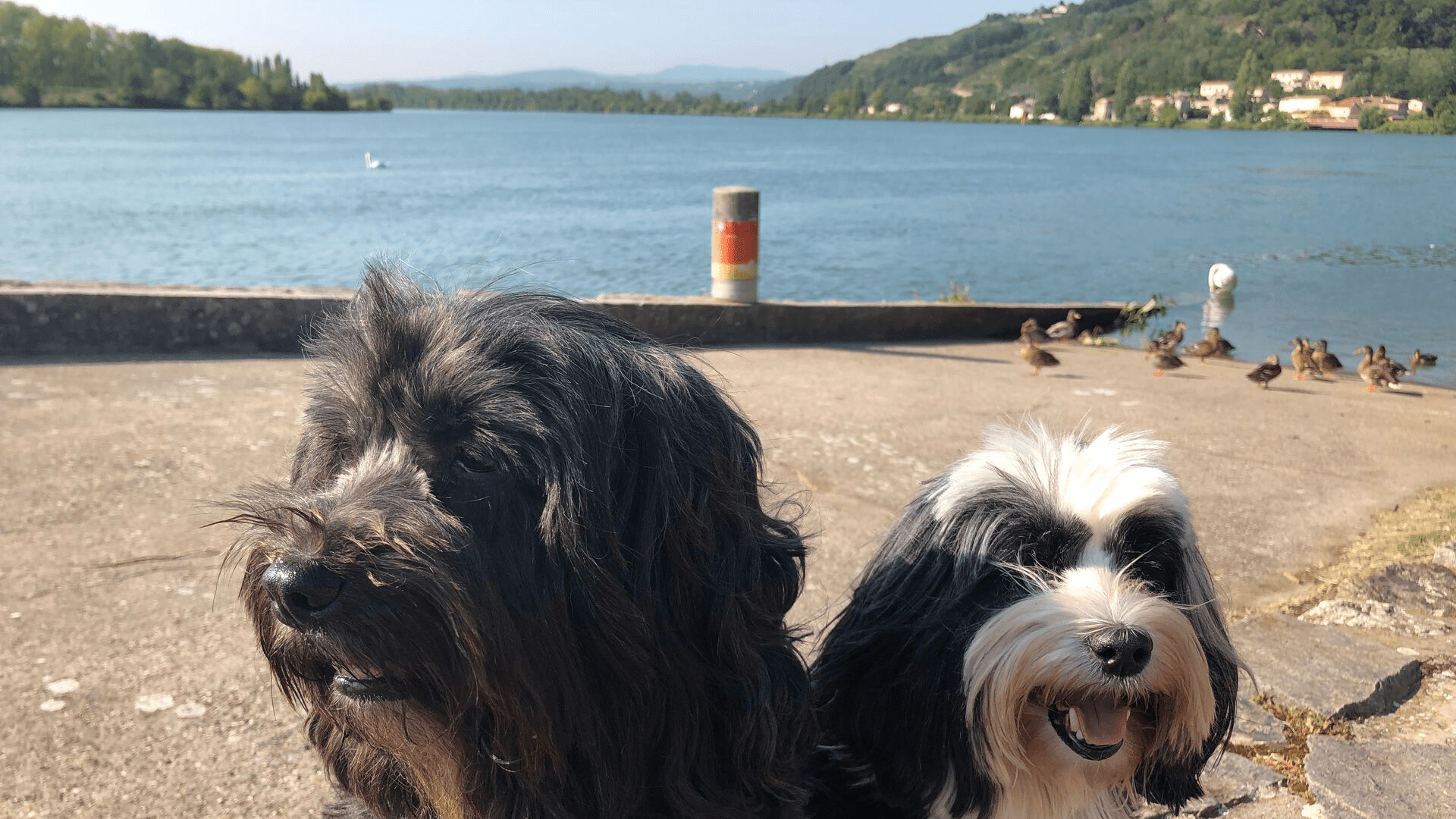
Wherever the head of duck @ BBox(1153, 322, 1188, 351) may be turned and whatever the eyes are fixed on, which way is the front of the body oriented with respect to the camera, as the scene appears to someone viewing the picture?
to the viewer's right

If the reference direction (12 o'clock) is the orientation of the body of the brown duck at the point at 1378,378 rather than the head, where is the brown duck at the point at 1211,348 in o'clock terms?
the brown duck at the point at 1211,348 is roughly at 1 o'clock from the brown duck at the point at 1378,378.

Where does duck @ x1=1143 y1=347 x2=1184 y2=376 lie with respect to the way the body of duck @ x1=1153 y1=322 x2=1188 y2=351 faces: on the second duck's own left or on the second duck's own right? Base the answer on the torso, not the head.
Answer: on the second duck's own right

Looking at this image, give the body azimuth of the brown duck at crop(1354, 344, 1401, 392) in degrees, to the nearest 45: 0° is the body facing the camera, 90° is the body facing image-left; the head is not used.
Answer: approximately 90°

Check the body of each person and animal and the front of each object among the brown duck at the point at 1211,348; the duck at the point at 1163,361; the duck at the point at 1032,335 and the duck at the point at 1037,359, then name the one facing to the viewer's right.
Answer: the brown duck

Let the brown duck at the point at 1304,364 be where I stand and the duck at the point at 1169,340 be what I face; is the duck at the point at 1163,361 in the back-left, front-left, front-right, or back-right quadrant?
front-left

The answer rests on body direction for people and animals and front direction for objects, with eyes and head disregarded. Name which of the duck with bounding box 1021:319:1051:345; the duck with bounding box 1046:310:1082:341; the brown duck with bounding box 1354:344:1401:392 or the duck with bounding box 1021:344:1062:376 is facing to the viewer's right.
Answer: the duck with bounding box 1046:310:1082:341

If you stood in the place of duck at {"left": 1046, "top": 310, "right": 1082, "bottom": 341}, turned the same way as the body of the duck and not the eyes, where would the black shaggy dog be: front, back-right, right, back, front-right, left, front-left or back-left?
right

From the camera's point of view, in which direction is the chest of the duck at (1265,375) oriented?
to the viewer's right

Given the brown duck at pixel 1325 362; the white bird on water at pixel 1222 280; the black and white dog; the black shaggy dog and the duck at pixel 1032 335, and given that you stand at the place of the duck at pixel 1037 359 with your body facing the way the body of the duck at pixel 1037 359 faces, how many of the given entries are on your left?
2
